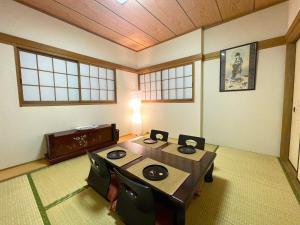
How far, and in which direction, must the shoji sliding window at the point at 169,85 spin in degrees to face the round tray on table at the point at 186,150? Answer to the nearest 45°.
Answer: approximately 45° to its left

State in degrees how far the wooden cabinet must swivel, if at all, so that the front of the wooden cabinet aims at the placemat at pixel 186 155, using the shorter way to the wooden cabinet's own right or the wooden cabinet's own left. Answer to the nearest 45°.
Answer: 0° — it already faces it

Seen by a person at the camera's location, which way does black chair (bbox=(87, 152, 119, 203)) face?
facing away from the viewer and to the right of the viewer

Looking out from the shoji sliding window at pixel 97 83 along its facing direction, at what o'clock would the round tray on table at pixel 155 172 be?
The round tray on table is roughly at 1 o'clock from the shoji sliding window.

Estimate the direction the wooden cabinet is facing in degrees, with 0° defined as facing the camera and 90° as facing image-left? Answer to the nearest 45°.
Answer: approximately 315°

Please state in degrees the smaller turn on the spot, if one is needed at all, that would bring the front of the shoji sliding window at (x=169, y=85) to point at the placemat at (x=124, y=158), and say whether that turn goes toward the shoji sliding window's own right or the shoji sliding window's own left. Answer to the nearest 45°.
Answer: approximately 45° to the shoji sliding window's own left

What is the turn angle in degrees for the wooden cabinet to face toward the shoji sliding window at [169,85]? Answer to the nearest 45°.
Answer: approximately 45° to its left
